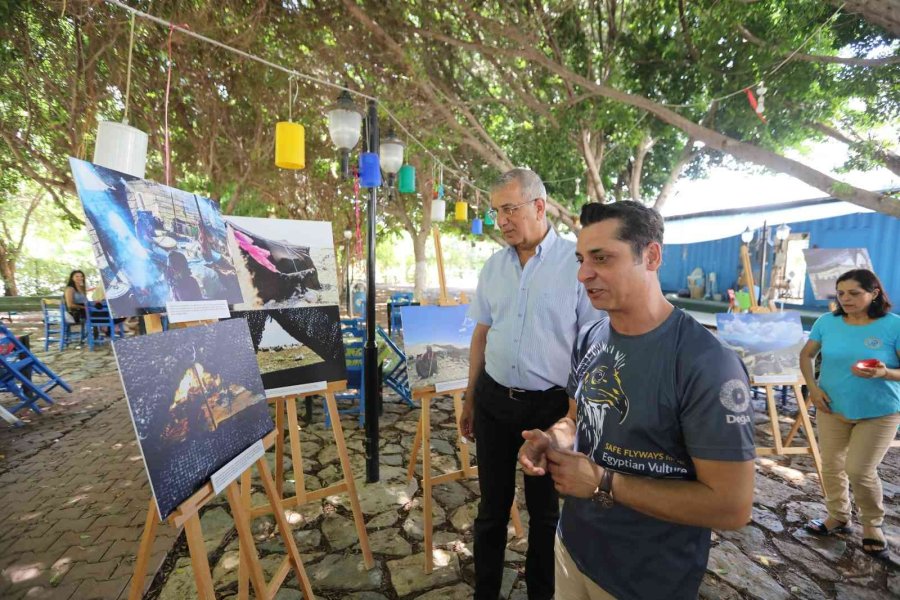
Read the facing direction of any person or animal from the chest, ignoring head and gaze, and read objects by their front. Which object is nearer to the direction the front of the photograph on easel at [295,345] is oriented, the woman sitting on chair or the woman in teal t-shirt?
the woman in teal t-shirt

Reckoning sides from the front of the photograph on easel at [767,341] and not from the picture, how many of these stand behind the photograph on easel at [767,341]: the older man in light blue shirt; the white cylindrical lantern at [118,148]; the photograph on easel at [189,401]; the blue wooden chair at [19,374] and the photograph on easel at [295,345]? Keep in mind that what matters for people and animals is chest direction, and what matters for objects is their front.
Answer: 0

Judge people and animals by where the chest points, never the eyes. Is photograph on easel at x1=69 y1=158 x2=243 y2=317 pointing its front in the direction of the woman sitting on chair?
no

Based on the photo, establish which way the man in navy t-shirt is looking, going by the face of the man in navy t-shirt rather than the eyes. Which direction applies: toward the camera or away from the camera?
toward the camera

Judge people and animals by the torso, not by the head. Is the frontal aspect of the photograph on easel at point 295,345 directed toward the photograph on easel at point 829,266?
no

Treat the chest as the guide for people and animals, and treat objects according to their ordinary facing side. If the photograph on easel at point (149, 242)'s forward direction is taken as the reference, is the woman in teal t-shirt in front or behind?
in front

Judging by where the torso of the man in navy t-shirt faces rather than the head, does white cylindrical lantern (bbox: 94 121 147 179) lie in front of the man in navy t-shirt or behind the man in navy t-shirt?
in front

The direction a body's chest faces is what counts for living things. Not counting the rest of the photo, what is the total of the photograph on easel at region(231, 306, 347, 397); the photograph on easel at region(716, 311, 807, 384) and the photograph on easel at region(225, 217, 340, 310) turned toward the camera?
3

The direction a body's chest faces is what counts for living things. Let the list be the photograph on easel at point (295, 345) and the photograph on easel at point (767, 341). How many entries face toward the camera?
2

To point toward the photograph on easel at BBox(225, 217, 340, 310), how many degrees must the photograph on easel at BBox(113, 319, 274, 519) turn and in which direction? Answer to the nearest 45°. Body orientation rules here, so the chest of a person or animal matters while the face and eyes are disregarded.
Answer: approximately 90° to its left

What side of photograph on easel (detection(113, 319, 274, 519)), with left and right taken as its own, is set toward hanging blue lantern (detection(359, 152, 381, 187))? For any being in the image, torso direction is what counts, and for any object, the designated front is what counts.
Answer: left

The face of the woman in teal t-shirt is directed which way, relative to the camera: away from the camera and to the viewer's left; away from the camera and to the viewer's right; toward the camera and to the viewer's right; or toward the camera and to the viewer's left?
toward the camera and to the viewer's left

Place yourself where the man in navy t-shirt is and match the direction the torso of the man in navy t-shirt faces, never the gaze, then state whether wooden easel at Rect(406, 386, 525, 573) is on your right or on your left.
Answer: on your right

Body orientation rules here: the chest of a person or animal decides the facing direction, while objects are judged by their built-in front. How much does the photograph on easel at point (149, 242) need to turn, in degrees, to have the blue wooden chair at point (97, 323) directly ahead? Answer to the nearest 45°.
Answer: approximately 135° to its left

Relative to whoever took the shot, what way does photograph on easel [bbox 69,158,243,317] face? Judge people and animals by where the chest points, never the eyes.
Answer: facing the viewer and to the right of the viewer

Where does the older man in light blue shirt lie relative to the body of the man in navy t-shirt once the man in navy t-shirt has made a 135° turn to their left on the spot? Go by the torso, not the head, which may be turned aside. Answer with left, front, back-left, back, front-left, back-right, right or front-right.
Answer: back-left

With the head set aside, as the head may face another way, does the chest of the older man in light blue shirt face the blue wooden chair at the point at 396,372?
no

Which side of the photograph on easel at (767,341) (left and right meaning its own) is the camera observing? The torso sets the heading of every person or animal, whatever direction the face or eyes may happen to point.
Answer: front

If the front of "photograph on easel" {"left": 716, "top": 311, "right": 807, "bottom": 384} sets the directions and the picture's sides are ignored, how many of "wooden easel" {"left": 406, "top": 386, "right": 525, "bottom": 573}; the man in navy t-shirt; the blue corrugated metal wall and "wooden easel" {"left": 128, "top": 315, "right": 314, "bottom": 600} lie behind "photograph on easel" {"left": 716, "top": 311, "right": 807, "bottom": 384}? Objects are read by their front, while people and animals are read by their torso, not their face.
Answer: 1

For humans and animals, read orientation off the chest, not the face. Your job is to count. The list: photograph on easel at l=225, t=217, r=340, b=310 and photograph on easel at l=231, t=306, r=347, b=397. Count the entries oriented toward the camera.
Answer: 2

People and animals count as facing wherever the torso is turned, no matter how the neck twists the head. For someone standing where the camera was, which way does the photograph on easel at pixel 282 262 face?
facing the viewer
